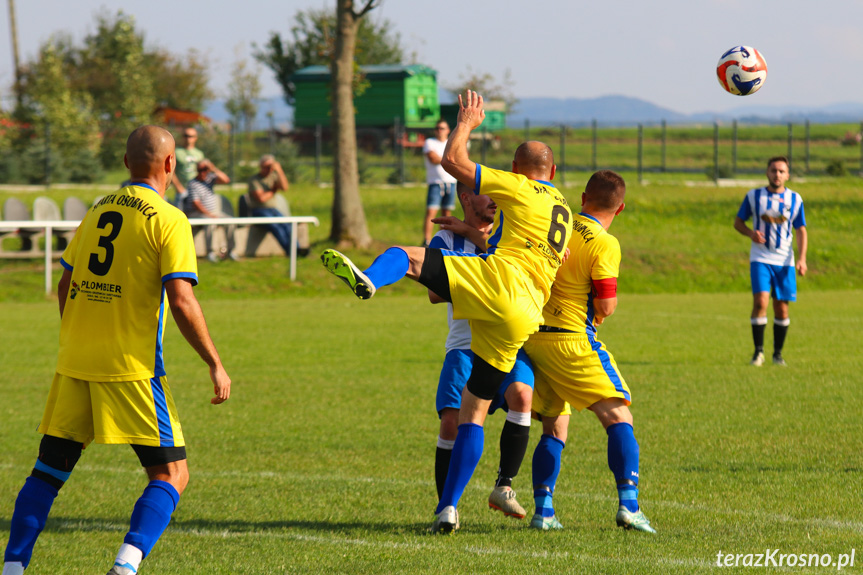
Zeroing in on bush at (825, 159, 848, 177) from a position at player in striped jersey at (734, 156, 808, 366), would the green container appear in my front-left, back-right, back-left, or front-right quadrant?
front-left

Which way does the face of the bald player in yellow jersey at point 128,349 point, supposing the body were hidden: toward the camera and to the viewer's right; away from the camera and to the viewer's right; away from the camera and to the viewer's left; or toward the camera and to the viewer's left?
away from the camera and to the viewer's right

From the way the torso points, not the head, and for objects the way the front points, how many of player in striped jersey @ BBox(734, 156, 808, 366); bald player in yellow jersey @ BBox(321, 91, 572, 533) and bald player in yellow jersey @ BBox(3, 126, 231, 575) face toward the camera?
1

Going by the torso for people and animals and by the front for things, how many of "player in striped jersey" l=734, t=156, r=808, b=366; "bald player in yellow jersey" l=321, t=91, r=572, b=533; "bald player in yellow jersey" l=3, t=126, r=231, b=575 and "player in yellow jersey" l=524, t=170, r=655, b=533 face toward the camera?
1

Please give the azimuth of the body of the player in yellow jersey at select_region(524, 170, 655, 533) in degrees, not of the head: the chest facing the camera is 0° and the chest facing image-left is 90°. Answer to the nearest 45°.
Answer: approximately 225°

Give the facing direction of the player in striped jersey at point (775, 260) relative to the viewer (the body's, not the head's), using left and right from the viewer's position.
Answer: facing the viewer

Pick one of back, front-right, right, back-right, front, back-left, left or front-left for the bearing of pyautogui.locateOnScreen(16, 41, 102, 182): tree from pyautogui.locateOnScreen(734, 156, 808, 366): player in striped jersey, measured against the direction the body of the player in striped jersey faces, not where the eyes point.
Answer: back-right

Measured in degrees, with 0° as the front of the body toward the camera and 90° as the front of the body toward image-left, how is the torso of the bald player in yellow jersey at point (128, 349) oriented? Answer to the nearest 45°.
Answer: approximately 225°

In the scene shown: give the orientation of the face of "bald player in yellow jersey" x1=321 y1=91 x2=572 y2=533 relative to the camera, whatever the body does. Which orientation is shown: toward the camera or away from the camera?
away from the camera

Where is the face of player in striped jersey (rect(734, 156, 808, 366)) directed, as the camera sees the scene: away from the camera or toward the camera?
toward the camera

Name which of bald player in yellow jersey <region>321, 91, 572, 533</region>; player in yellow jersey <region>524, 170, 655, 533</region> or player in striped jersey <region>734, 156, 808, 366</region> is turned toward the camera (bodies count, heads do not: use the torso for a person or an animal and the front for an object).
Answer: the player in striped jersey

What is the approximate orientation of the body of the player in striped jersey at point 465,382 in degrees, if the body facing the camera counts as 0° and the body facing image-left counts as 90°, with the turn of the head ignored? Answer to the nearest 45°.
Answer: approximately 315°
